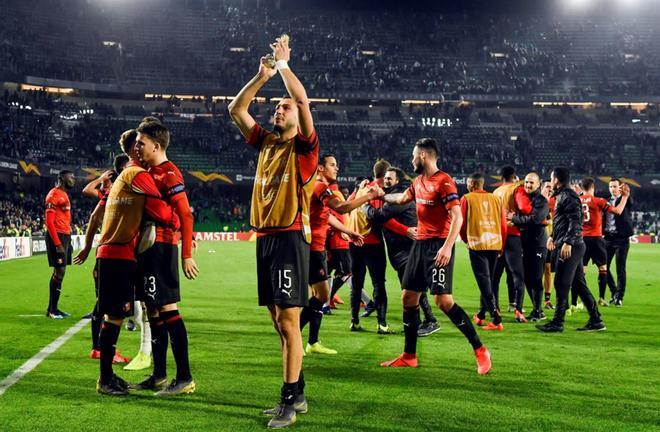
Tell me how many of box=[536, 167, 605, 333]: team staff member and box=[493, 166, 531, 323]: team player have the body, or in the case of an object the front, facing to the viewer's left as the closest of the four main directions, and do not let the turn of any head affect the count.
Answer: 1

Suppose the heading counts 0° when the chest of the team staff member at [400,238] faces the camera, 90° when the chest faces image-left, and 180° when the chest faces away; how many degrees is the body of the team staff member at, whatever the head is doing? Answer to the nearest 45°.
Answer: approximately 45°

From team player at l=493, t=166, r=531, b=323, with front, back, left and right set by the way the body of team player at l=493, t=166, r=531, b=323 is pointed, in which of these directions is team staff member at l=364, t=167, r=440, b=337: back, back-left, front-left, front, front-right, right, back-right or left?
back

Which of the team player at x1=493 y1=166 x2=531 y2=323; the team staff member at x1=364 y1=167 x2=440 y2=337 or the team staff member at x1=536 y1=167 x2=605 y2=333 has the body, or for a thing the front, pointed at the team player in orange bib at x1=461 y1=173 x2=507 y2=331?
the team staff member at x1=536 y1=167 x2=605 y2=333

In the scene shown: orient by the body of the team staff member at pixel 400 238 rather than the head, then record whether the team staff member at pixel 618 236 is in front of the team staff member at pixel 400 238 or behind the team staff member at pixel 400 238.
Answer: behind
